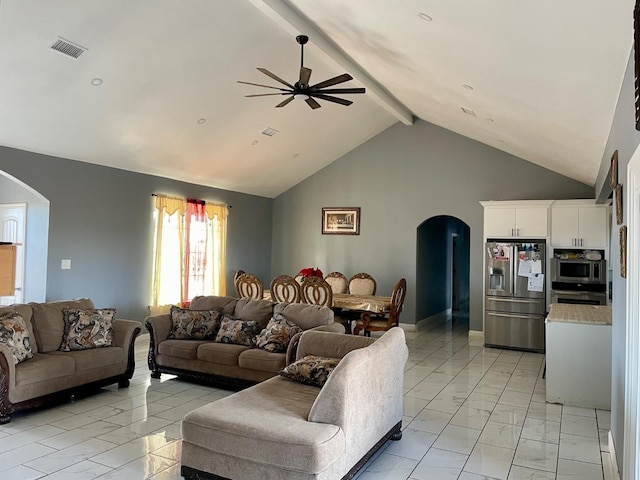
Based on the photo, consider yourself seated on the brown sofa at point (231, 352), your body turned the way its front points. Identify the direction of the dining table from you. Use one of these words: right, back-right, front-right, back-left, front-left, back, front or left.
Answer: back

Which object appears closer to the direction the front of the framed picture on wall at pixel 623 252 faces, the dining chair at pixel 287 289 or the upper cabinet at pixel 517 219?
the dining chair

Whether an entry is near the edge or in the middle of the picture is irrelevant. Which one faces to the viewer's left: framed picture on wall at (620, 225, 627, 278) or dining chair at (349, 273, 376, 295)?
the framed picture on wall

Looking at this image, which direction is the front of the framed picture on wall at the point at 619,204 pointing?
to the viewer's left

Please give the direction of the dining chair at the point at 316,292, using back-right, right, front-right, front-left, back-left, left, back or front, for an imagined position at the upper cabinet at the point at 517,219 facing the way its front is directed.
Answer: front-right

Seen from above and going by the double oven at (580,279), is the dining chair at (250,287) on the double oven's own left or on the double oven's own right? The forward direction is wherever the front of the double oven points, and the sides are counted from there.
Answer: on the double oven's own right

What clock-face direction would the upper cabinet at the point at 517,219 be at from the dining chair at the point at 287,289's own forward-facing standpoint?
The upper cabinet is roughly at 3 o'clock from the dining chair.

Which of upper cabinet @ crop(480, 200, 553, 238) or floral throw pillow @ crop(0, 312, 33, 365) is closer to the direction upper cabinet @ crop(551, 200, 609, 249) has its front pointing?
the floral throw pillow

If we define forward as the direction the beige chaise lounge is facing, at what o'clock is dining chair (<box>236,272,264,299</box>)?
The dining chair is roughly at 4 o'clock from the beige chaise lounge.

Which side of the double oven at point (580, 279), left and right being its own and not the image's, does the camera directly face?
front

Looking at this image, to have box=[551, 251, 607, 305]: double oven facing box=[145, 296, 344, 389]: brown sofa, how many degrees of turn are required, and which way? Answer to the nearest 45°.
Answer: approximately 45° to its right

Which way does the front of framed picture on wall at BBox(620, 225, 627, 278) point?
to the viewer's left

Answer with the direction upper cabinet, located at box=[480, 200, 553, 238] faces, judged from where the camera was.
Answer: facing the viewer

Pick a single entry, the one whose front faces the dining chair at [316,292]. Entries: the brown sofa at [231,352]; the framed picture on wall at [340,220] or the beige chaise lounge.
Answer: the framed picture on wall

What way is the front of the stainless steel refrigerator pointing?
toward the camera
